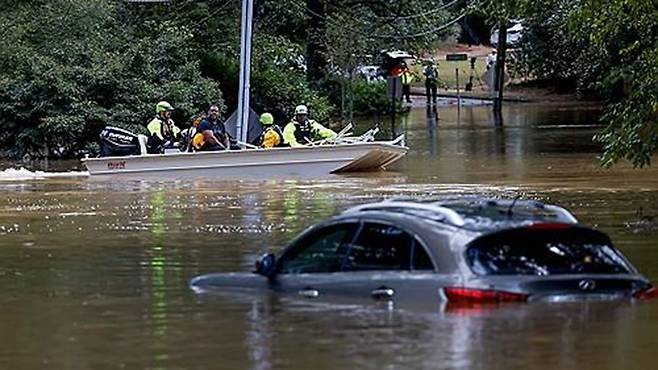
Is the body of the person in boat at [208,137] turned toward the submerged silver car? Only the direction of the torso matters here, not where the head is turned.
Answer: yes

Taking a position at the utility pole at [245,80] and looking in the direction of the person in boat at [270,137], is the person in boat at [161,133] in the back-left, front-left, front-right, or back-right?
front-right

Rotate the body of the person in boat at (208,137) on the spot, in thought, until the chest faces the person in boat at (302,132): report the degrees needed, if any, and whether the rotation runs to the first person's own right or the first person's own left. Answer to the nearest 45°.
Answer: approximately 90° to the first person's own left

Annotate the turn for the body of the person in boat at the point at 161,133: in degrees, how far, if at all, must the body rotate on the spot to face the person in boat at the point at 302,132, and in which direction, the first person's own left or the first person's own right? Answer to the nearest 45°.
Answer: approximately 45° to the first person's own left

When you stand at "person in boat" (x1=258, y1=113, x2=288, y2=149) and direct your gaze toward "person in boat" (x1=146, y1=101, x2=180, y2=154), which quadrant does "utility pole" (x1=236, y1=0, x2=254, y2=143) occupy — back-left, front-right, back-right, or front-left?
front-right

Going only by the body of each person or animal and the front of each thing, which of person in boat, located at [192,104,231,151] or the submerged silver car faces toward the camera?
the person in boat

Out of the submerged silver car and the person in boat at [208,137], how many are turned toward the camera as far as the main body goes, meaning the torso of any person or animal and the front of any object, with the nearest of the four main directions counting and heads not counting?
1

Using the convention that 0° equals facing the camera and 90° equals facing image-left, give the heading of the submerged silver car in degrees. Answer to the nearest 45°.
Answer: approximately 135°

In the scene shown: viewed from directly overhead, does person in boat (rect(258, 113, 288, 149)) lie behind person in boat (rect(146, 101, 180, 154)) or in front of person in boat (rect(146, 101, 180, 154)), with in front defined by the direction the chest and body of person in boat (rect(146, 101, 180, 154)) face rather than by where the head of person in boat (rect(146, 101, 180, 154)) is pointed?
in front

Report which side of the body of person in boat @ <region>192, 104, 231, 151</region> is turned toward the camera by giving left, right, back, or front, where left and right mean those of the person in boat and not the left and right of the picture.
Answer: front

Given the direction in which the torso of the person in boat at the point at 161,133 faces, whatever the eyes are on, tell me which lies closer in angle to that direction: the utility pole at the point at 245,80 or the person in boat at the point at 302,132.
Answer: the person in boat

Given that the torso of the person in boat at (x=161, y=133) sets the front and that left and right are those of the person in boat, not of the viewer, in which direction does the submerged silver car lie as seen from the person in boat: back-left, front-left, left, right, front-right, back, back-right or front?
front-right
